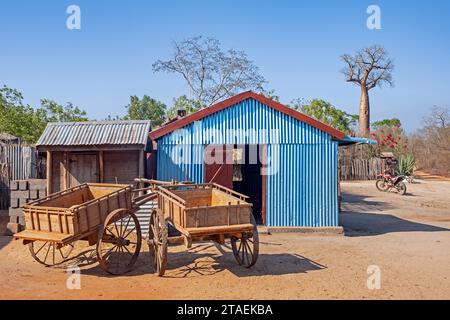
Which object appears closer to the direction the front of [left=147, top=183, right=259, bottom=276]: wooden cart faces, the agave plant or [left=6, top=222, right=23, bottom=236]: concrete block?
the concrete block

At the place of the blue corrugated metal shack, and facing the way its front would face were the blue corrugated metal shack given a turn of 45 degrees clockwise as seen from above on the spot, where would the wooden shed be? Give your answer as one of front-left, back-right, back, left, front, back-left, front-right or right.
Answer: front-right

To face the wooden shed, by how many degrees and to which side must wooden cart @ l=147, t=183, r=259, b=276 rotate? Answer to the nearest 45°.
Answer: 0° — it already faces it

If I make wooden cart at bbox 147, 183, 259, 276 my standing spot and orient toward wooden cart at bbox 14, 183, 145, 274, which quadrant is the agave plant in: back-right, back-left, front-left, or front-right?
back-right

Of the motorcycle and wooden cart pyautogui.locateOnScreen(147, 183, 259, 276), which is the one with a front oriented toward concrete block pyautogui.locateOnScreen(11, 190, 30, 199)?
the wooden cart

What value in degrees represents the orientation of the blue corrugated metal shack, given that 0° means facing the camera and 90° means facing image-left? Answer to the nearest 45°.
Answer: approximately 0°

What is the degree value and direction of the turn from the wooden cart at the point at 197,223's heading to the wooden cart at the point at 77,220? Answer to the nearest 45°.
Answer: approximately 45° to its left

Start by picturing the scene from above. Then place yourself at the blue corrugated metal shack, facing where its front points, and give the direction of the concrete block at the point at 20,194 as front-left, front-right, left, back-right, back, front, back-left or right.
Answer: right

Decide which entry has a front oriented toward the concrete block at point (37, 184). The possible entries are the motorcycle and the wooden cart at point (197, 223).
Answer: the wooden cart

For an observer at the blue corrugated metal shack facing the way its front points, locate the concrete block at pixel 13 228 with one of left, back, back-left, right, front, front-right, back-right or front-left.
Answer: right

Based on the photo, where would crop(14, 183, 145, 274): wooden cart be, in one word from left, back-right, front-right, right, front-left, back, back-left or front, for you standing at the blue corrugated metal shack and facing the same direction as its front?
front-right

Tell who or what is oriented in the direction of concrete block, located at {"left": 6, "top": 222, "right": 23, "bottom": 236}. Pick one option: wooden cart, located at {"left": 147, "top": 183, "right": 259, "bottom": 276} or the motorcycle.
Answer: the wooden cart
